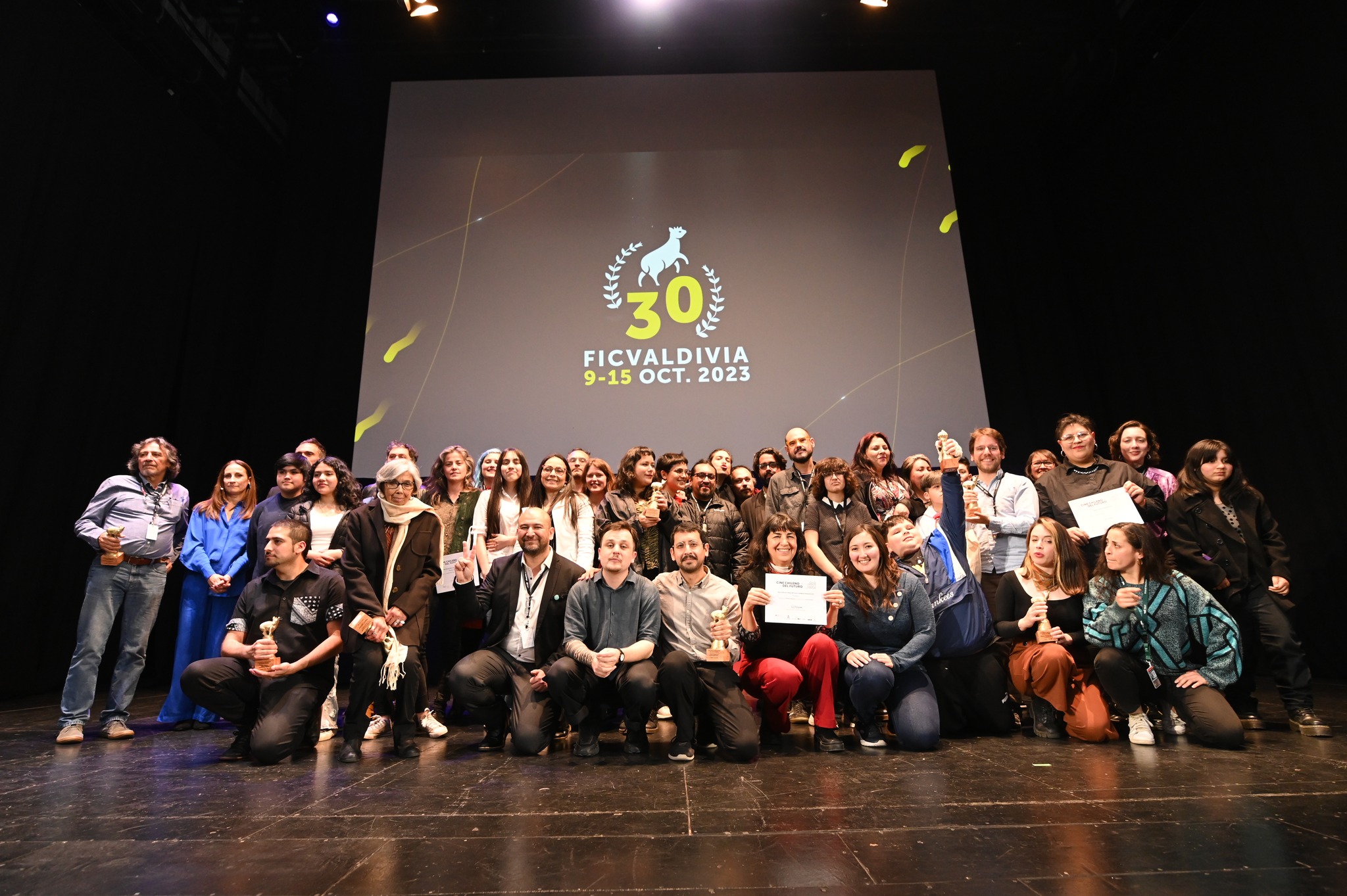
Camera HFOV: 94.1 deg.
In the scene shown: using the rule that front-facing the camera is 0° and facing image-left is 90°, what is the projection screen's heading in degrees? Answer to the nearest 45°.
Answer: approximately 0°

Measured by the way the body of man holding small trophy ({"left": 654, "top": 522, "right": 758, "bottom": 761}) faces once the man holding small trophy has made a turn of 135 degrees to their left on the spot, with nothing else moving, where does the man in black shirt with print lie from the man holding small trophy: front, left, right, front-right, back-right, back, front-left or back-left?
back-left

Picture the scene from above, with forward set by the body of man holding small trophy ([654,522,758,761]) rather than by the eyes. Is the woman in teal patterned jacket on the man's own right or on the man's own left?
on the man's own left
